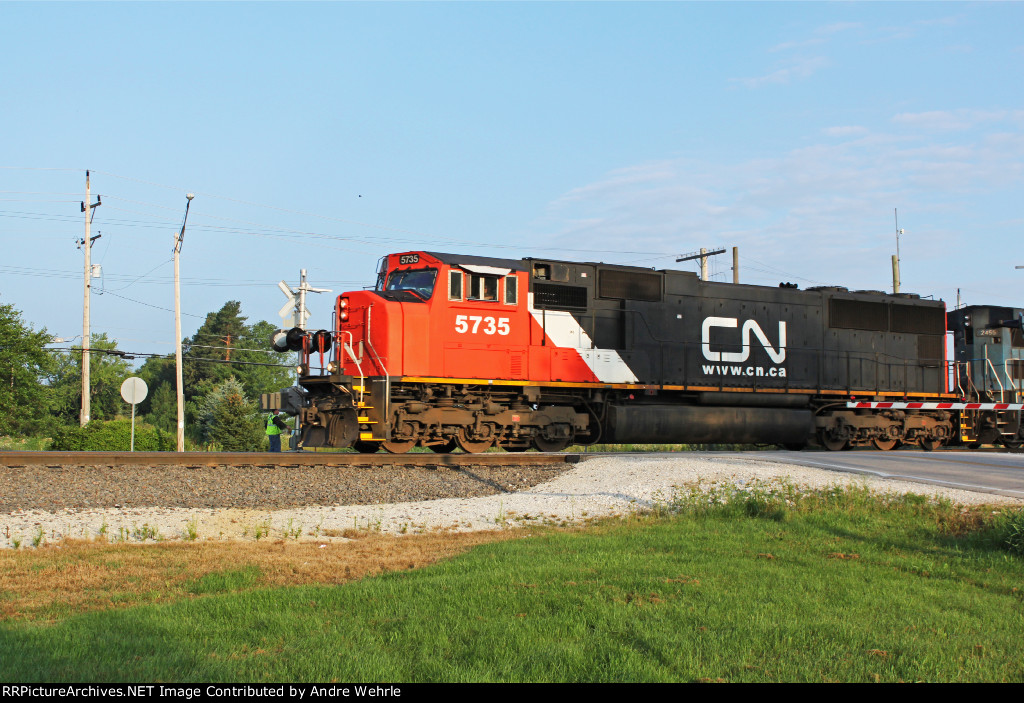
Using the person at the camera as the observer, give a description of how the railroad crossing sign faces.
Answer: facing away from the viewer and to the left of the viewer

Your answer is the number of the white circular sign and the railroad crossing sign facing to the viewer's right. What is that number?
0

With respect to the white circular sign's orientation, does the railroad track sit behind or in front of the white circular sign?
behind

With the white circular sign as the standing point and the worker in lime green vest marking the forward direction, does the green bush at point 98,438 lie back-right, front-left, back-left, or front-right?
back-left

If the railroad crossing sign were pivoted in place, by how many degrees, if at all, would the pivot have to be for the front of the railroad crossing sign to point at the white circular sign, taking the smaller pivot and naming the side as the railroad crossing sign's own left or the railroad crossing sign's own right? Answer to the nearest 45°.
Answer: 0° — it already faces it

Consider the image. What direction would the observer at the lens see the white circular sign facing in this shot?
facing away from the viewer

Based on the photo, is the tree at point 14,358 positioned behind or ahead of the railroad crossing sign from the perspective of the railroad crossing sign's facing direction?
ahead

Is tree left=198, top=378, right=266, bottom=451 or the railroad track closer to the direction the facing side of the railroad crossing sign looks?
the tree

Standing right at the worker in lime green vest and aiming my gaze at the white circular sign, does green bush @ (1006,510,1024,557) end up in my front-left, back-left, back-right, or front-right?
back-left
